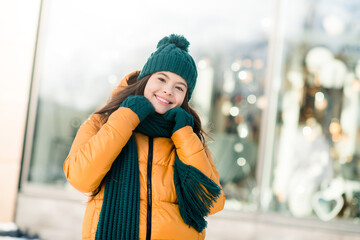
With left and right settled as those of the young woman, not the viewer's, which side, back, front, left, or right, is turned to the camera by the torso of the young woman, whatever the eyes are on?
front

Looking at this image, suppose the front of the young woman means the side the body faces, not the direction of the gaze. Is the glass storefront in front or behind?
behind

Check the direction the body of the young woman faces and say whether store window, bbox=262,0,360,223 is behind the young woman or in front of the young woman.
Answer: behind

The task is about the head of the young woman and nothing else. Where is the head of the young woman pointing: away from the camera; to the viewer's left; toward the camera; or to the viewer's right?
toward the camera
